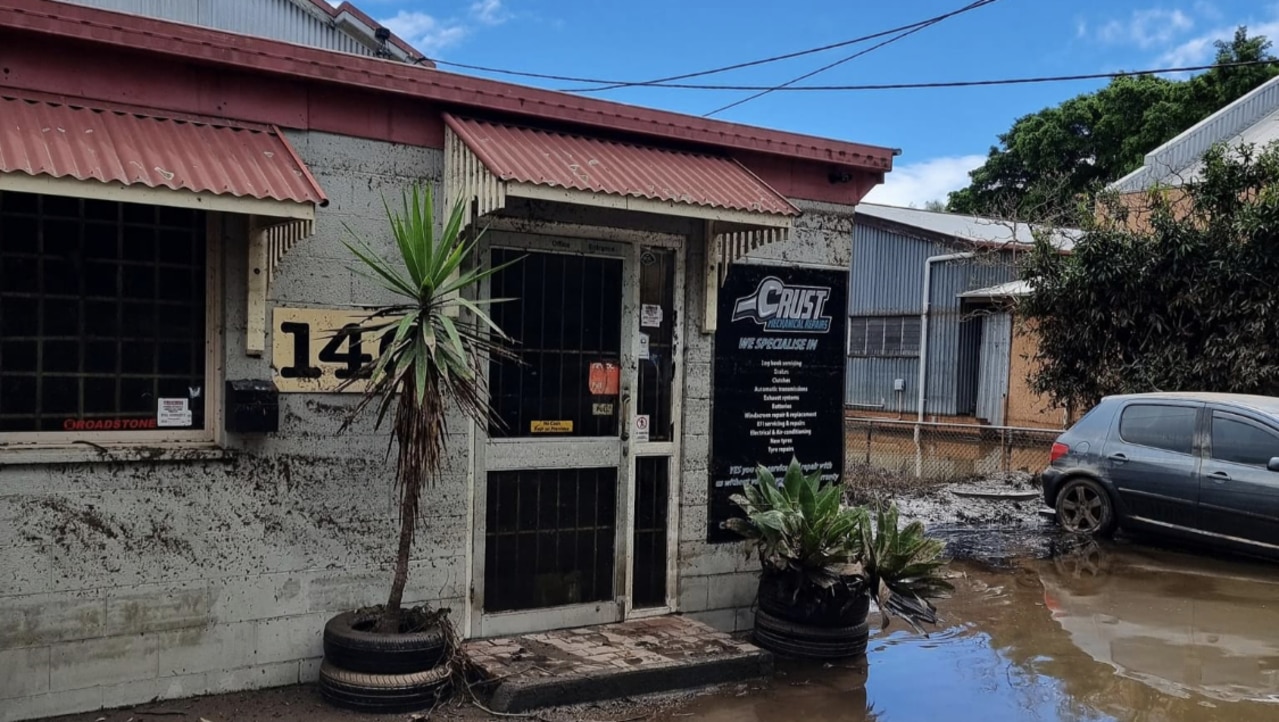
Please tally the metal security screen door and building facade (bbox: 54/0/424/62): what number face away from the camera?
0

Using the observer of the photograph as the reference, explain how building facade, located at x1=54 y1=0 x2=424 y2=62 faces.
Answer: facing the viewer and to the right of the viewer

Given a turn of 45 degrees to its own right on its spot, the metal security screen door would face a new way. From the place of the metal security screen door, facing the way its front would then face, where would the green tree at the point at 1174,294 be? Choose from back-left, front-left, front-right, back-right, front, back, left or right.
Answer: back-left

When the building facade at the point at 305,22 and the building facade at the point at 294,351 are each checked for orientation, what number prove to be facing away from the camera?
0

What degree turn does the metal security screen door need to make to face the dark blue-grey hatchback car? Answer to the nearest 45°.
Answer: approximately 90° to its left

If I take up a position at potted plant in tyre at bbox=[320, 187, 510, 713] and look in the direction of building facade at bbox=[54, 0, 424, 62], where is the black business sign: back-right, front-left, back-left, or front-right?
front-right

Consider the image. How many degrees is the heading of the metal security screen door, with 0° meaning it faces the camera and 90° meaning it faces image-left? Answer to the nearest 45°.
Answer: approximately 315°

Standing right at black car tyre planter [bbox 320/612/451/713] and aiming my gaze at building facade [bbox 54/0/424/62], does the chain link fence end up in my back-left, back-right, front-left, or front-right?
front-right

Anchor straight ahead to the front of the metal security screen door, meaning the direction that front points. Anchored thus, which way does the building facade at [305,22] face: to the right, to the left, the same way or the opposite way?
the same way

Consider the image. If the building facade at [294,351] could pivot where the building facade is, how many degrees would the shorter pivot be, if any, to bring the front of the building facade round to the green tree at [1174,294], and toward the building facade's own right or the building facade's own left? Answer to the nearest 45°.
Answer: approximately 90° to the building facade's own left

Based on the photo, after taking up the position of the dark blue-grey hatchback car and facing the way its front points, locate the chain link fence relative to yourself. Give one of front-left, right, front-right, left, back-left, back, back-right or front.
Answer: back

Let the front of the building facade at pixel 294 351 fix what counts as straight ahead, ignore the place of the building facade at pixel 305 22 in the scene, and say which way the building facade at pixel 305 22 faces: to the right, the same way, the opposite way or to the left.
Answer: the same way
